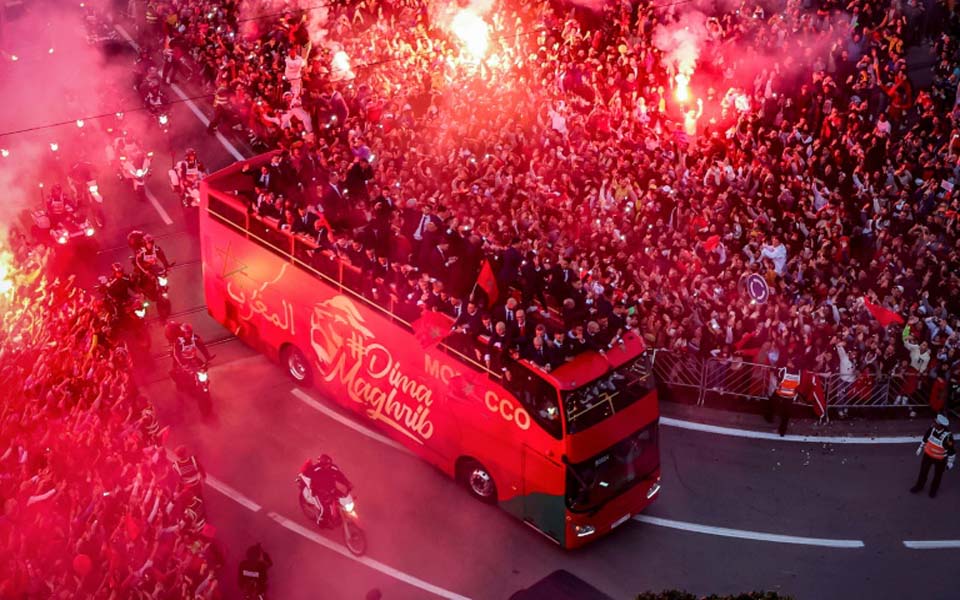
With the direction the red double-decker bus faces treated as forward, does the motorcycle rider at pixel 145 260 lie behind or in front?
behind

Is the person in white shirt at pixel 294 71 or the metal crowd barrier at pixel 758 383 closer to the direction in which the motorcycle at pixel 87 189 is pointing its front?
the metal crowd barrier

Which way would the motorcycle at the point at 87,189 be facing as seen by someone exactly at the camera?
facing the viewer and to the right of the viewer

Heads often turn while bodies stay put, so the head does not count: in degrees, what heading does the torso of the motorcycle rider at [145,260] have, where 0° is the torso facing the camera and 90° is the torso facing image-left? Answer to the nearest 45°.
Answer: approximately 315°

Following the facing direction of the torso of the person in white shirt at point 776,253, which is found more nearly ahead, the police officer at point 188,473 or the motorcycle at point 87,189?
the police officer

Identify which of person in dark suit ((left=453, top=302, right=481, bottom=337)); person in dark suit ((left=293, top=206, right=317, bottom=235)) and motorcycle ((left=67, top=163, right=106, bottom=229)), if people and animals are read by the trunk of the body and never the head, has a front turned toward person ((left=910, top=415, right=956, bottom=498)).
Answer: the motorcycle

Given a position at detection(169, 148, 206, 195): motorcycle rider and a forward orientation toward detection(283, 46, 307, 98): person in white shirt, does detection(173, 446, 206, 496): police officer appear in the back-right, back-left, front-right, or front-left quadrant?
back-right

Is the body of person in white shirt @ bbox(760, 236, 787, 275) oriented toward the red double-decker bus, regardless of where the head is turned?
yes
